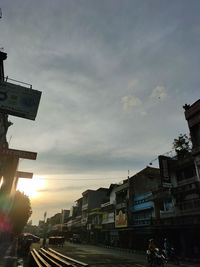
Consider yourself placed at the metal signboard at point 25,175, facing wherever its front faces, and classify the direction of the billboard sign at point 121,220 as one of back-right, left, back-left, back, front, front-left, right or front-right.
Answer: back-left

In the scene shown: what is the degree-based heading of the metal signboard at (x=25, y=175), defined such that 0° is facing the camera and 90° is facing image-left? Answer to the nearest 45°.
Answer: approximately 0°

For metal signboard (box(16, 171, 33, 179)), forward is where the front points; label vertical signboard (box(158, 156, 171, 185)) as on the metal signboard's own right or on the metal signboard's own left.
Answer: on the metal signboard's own left

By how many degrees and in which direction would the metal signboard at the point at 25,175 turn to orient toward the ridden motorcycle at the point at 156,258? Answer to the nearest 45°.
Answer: approximately 90° to its left
